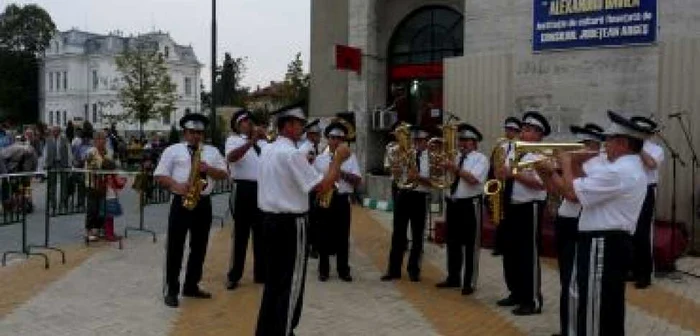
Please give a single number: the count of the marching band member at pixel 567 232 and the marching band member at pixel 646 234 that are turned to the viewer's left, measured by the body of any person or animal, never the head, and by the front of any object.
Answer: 2

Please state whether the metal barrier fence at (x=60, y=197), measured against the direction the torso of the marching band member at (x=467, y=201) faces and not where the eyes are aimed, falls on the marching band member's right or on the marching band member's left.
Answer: on the marching band member's right

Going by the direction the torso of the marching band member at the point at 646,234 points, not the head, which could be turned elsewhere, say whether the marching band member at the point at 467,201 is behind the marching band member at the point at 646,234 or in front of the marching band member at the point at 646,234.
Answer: in front

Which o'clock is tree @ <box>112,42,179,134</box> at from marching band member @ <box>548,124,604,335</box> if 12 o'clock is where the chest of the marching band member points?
The tree is roughly at 2 o'clock from the marching band member.

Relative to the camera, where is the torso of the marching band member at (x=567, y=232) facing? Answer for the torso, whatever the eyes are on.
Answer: to the viewer's left

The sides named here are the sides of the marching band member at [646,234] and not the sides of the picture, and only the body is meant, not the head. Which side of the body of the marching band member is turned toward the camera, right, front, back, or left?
left

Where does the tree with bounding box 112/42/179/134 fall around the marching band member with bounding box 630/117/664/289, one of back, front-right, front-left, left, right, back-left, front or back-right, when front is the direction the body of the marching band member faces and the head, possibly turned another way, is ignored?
front-right

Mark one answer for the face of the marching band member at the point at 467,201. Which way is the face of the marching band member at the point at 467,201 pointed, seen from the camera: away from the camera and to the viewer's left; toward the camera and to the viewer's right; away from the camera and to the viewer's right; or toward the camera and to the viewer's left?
toward the camera and to the viewer's left

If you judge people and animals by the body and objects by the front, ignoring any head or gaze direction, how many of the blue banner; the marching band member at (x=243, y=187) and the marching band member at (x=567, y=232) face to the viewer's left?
1

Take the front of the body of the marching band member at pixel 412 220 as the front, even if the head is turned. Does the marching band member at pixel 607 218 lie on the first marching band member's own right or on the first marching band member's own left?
on the first marching band member's own left

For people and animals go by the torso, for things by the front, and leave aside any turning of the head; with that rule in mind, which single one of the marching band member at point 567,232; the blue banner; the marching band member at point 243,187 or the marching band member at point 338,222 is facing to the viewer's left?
the marching band member at point 567,232

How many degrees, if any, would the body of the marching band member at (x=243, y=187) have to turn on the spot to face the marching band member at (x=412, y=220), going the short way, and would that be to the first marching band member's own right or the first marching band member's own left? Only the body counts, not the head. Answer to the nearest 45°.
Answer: approximately 45° to the first marching band member's own left

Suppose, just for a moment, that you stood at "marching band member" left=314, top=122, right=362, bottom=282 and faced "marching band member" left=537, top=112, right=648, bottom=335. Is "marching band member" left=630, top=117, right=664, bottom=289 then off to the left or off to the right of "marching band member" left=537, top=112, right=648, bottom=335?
left

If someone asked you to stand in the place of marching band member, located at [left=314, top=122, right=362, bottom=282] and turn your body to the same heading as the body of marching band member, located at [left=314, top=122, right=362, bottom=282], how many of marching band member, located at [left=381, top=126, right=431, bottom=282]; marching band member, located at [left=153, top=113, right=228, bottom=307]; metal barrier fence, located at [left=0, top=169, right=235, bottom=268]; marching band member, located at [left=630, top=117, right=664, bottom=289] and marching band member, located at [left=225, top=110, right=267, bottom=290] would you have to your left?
2
